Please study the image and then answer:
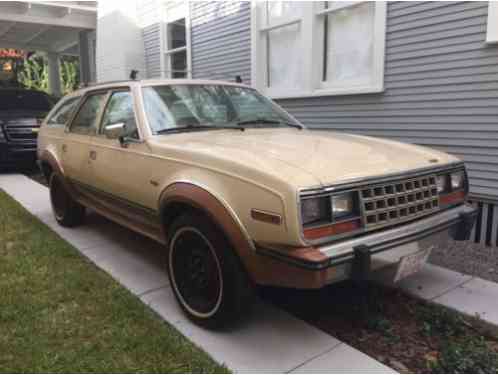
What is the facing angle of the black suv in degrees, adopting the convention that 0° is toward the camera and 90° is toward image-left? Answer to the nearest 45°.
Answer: approximately 0°

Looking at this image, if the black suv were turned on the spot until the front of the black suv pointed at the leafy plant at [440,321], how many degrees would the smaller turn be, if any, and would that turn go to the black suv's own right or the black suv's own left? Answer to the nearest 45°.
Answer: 0° — it already faces it

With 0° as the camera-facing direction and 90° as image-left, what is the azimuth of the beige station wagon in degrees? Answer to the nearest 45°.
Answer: approximately 315°

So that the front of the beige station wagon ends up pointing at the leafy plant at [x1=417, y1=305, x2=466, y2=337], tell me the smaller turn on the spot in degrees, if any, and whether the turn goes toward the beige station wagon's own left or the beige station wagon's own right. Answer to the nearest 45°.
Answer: approximately 45° to the beige station wagon's own left

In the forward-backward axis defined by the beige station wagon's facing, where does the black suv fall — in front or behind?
behind

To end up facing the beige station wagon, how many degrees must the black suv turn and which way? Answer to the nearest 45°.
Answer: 0° — it already faces it

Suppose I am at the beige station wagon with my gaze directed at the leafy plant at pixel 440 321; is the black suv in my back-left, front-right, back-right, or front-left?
back-left
